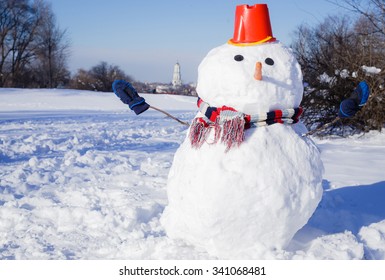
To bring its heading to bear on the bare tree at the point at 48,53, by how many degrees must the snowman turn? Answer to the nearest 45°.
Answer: approximately 135° to its right

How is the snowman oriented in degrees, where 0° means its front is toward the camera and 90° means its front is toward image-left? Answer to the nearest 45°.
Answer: approximately 0°

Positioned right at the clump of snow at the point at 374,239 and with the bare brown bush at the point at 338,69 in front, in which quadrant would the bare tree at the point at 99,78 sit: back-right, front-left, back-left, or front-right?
front-left

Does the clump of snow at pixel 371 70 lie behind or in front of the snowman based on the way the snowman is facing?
behind

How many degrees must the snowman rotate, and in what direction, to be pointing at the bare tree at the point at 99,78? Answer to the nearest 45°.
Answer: approximately 180°

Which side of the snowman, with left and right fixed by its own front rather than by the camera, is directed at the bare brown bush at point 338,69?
back
